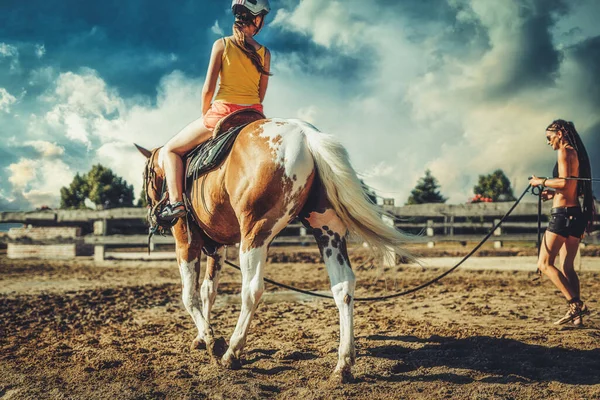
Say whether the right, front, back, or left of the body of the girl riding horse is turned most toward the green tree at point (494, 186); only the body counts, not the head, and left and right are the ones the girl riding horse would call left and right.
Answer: right

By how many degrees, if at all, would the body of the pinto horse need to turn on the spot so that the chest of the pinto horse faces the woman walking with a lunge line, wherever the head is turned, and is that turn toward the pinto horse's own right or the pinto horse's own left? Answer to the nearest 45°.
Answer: approximately 90° to the pinto horse's own right

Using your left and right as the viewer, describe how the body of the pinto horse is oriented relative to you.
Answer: facing away from the viewer and to the left of the viewer

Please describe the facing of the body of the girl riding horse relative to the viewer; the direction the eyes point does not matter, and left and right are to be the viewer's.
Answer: facing away from the viewer and to the left of the viewer

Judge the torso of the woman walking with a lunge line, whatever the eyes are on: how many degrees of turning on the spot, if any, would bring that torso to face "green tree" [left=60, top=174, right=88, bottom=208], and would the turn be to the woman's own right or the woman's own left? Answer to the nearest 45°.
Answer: approximately 45° to the woman's own right

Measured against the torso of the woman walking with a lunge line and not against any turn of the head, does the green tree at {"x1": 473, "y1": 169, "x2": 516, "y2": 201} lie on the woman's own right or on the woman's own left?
on the woman's own right

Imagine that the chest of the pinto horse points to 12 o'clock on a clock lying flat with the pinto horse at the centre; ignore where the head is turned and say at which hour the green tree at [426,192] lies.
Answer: The green tree is roughly at 2 o'clock from the pinto horse.

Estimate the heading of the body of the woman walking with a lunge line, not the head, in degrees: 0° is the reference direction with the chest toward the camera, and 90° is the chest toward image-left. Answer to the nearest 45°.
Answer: approximately 90°

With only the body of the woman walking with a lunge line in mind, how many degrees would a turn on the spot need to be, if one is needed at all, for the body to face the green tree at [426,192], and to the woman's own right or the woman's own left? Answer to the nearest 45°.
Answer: approximately 90° to the woman's own right

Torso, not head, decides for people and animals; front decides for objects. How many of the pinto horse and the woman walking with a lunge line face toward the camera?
0

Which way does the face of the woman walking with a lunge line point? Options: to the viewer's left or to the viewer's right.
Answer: to the viewer's left
